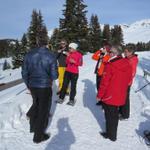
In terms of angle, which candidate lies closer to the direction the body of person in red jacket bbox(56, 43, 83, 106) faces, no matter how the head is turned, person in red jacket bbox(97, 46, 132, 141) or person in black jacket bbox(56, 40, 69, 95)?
the person in red jacket

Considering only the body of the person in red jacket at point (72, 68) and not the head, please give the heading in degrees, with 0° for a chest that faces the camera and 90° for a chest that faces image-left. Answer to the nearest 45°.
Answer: approximately 45°

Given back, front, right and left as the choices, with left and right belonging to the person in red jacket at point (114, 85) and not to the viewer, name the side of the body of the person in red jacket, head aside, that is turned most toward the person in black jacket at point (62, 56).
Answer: front

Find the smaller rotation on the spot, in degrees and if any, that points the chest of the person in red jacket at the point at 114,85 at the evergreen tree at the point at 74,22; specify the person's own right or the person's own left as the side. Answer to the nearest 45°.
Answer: approximately 45° to the person's own right

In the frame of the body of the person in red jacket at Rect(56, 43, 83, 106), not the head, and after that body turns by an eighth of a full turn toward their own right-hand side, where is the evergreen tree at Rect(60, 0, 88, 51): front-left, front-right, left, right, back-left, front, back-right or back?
right

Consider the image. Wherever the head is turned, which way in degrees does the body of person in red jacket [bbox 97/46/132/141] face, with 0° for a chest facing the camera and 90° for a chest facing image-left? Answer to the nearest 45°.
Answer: approximately 135°

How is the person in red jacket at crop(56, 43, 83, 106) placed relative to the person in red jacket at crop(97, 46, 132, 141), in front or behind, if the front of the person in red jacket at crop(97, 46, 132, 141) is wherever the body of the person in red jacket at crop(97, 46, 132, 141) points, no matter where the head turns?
in front

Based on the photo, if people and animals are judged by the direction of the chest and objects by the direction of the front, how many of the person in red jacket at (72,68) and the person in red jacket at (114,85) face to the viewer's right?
0
